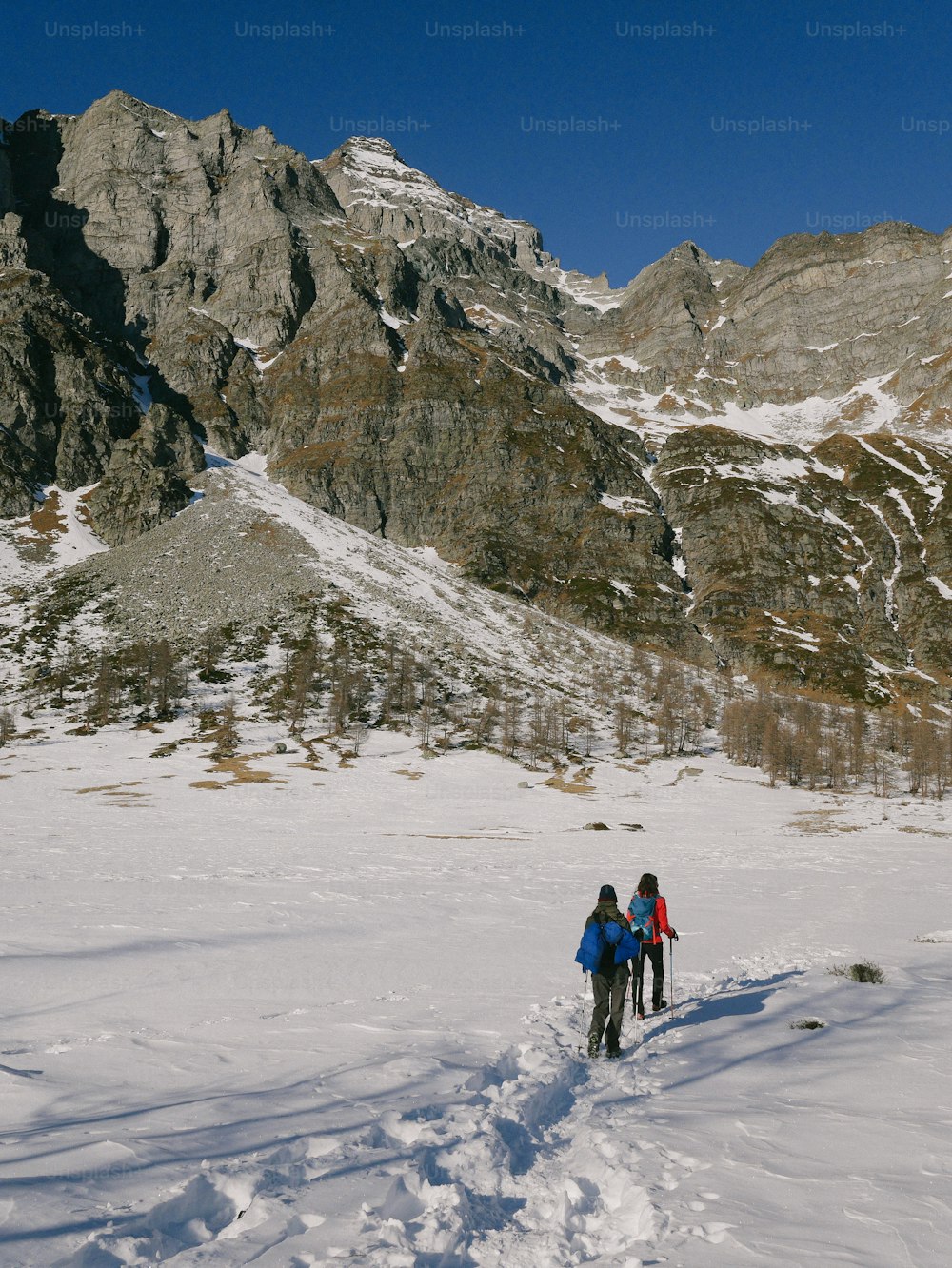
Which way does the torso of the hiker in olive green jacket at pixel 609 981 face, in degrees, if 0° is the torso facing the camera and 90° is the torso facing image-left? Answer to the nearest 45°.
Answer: approximately 180°

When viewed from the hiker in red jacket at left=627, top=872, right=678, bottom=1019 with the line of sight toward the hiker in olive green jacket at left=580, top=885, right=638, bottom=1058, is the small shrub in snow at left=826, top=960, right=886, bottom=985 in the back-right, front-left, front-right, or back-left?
back-left

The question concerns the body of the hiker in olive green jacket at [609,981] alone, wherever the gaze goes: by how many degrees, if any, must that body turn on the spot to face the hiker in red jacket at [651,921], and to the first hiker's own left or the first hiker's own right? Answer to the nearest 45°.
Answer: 0° — they already face them

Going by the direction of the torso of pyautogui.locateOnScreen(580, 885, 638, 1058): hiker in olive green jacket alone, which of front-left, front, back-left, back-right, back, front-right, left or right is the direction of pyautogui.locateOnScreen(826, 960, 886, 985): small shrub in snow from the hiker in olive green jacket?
front-right
